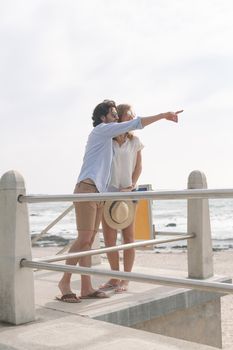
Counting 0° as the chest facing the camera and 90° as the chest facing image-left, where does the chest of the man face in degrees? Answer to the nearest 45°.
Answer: approximately 270°
